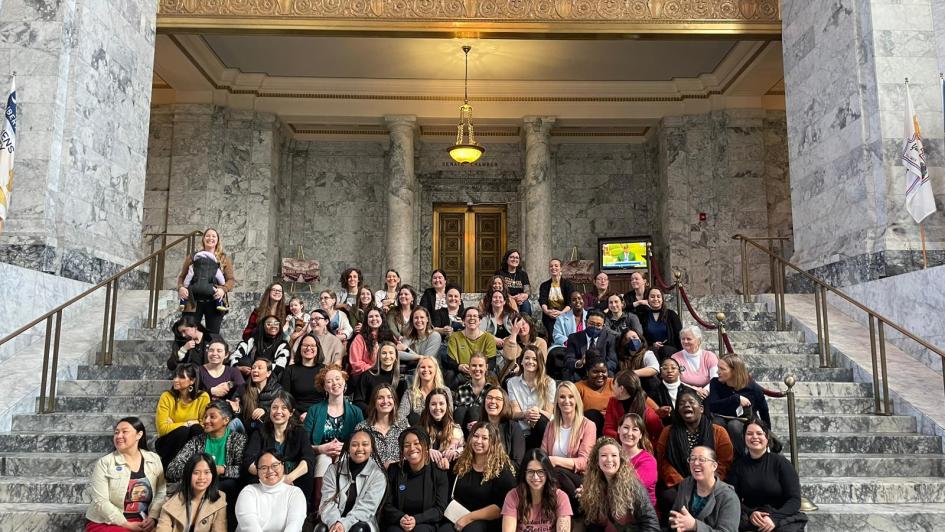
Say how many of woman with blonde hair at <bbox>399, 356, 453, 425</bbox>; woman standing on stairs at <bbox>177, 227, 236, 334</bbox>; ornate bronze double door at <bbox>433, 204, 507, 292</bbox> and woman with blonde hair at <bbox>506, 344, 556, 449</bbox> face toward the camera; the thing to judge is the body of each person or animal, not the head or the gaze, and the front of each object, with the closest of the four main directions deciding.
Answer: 4

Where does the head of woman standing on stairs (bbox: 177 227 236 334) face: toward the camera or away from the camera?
toward the camera

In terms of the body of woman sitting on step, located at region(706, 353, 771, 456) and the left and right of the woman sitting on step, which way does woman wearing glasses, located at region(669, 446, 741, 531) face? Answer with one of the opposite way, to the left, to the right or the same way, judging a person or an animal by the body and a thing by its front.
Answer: the same way

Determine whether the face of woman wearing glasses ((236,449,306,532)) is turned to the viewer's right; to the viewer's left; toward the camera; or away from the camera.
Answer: toward the camera

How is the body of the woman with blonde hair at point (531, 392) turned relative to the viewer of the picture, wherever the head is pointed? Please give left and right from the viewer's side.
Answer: facing the viewer

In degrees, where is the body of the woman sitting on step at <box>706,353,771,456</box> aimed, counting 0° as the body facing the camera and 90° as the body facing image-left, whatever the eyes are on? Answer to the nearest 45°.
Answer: approximately 45°

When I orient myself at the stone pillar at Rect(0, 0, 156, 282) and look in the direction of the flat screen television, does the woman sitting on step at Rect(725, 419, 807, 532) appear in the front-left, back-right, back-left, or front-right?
front-right

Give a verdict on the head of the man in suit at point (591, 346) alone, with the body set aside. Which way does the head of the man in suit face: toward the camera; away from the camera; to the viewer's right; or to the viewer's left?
toward the camera

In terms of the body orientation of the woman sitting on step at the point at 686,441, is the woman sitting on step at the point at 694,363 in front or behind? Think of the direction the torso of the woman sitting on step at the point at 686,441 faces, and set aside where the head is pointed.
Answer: behind

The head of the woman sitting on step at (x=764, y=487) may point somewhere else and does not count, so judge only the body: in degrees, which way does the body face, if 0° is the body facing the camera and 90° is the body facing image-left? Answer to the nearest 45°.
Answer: approximately 0°

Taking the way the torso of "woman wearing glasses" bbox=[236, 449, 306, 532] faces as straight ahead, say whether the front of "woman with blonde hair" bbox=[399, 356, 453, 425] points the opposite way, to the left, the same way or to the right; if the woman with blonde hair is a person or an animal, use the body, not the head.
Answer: the same way

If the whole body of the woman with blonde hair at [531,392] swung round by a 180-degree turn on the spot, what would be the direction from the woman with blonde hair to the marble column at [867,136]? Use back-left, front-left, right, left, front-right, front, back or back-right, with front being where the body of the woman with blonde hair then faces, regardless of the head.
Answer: front-right

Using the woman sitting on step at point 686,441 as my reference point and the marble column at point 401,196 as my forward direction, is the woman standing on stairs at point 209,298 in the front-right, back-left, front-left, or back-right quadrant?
front-left

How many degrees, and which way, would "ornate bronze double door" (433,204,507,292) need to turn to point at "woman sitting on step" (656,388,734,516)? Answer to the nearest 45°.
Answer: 0° — it already faces them

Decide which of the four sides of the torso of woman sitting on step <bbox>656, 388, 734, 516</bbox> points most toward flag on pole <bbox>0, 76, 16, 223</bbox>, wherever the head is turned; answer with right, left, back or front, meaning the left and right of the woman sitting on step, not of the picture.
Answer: right

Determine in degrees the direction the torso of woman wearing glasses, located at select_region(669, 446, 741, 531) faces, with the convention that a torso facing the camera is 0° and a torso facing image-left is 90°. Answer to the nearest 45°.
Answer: approximately 45°

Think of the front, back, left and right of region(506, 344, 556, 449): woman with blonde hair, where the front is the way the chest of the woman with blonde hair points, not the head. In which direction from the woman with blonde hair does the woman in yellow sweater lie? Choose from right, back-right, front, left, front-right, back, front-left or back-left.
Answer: right
